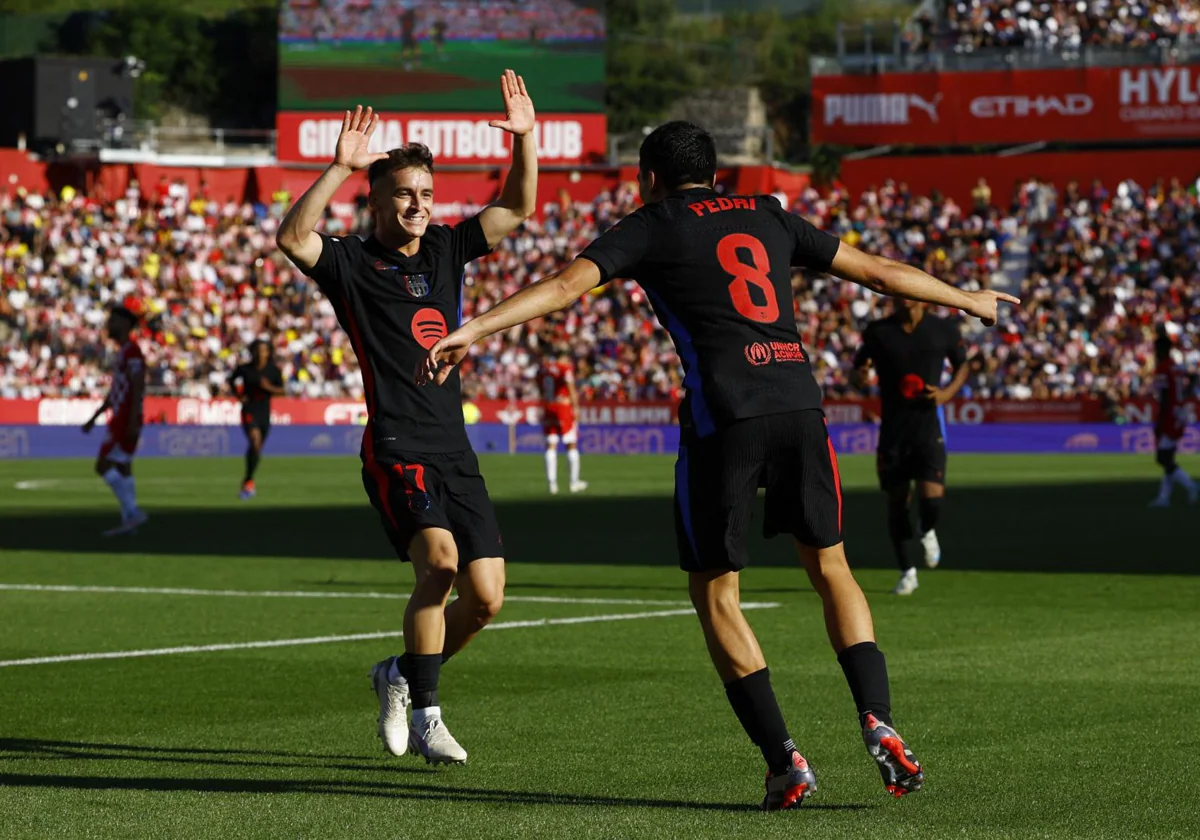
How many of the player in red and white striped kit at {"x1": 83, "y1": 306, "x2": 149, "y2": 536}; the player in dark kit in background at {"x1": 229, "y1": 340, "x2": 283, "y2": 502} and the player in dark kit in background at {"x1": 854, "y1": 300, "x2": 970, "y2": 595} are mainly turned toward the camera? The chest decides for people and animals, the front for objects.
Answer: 2

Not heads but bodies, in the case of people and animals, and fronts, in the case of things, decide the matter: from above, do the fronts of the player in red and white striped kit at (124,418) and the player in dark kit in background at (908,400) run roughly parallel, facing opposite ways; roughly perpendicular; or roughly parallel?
roughly perpendicular

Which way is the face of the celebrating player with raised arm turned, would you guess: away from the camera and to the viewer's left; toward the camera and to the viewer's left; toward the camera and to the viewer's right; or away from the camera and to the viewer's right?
toward the camera and to the viewer's right

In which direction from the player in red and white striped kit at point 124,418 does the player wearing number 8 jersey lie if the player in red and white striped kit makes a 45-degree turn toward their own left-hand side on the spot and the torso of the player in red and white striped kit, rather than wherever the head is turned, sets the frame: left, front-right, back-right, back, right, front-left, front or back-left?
front-left

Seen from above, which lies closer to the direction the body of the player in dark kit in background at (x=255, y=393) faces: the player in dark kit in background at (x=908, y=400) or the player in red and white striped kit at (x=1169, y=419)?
the player in dark kit in background

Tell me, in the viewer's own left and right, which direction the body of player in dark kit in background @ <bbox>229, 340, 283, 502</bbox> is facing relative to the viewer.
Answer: facing the viewer

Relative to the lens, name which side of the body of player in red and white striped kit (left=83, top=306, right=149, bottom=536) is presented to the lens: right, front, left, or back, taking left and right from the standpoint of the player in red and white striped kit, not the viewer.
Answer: left

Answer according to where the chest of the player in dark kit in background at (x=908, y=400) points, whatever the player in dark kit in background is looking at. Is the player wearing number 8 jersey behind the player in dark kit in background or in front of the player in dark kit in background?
in front

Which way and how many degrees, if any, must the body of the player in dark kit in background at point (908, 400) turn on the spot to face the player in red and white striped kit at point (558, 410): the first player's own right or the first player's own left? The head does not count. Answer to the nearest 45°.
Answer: approximately 180°

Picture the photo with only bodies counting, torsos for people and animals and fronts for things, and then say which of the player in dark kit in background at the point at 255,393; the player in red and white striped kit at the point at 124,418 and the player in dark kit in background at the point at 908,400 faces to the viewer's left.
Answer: the player in red and white striped kit

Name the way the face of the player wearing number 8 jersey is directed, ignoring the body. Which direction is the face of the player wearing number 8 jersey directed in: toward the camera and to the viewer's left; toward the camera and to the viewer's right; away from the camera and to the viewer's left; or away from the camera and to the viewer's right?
away from the camera and to the viewer's left

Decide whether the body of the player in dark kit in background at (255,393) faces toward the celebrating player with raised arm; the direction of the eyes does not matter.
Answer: yes
